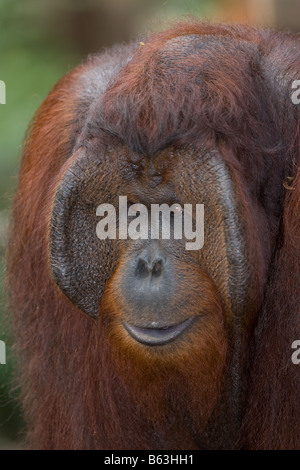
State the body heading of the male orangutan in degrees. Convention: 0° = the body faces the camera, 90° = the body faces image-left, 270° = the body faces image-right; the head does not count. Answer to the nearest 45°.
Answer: approximately 0°
